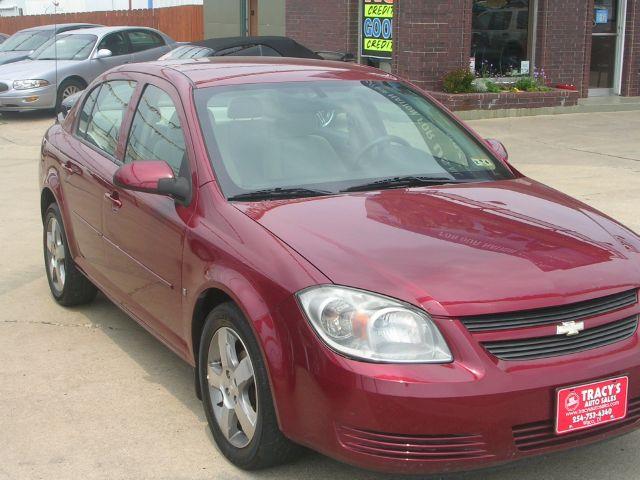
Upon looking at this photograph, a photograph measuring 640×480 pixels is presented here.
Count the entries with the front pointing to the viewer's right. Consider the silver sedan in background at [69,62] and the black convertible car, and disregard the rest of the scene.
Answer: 0

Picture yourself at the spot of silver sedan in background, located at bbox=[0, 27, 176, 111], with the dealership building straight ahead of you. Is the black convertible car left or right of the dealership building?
right

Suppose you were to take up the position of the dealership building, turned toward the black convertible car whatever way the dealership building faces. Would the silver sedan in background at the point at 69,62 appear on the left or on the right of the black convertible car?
right

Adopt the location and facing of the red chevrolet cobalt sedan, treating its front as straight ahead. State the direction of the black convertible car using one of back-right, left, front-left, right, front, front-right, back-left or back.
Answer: back-left

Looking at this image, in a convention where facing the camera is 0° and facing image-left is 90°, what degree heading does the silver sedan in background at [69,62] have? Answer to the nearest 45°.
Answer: approximately 45°

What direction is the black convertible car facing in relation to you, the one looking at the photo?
facing the viewer and to the left of the viewer

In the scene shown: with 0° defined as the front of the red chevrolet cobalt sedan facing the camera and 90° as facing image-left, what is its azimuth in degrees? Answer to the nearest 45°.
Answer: approximately 315°

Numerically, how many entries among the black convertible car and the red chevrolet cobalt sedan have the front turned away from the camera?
0

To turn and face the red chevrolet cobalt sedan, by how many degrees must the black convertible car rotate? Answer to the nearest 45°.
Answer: approximately 45° to its left

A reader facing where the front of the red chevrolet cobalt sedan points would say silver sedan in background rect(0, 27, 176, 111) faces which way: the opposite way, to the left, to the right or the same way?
to the right

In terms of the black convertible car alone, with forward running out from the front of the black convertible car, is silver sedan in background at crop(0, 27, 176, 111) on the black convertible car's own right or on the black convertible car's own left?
on the black convertible car's own right

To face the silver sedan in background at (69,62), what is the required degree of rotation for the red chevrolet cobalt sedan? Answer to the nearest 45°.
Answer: approximately 135° to its left

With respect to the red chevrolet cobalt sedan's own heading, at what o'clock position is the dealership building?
The dealership building is roughly at 8 o'clock from the red chevrolet cobalt sedan.
